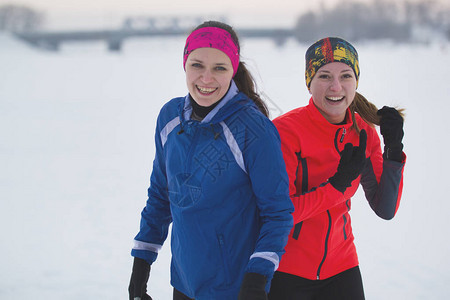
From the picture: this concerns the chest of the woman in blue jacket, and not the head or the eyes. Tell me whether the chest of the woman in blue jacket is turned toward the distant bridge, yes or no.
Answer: no

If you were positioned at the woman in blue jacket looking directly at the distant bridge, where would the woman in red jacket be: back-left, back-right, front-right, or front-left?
front-right

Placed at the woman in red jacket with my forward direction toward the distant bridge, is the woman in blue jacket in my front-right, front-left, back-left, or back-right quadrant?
back-left

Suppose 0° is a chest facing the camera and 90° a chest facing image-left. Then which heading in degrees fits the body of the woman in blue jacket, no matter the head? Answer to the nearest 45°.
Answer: approximately 45°

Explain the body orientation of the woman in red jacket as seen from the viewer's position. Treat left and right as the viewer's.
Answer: facing the viewer

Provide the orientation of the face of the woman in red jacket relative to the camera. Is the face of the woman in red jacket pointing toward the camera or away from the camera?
toward the camera

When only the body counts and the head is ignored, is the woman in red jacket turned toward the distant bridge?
no

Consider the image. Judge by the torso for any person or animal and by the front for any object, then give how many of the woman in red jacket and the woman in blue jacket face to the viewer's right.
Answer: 0
